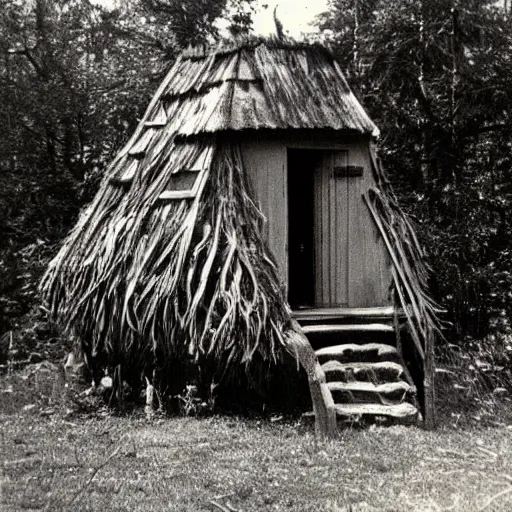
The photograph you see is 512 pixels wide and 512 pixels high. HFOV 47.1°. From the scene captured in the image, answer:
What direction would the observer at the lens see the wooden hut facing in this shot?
facing the viewer and to the right of the viewer
